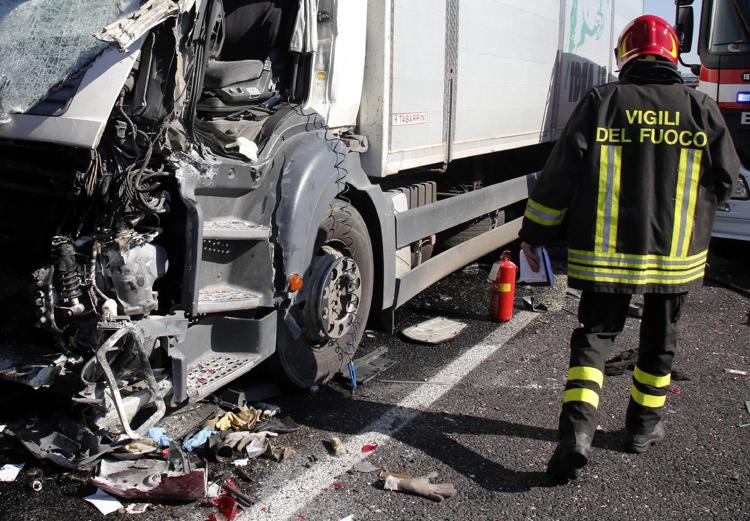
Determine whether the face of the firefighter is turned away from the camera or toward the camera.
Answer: away from the camera

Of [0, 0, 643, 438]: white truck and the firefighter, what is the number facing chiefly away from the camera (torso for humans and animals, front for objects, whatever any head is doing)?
1

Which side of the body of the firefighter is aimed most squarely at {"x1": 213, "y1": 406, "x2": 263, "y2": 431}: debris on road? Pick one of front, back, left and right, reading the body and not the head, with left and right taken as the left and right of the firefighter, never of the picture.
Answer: left

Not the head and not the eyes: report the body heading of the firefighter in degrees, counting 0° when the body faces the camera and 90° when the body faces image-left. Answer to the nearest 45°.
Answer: approximately 180°

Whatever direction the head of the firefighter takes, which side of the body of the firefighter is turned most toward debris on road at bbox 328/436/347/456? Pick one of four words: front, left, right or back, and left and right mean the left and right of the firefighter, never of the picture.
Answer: left

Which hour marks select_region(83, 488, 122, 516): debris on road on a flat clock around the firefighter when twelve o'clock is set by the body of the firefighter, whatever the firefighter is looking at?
The debris on road is roughly at 8 o'clock from the firefighter.

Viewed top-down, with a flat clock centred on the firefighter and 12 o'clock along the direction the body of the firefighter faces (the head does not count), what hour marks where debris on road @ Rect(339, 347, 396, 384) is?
The debris on road is roughly at 10 o'clock from the firefighter.

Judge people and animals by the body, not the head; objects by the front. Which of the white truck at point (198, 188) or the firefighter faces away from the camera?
the firefighter

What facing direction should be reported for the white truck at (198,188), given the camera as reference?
facing the viewer and to the left of the viewer

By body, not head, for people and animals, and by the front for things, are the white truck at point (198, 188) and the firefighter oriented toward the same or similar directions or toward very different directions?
very different directions

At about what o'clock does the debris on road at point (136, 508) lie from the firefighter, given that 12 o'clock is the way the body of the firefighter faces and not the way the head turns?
The debris on road is roughly at 8 o'clock from the firefighter.
